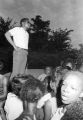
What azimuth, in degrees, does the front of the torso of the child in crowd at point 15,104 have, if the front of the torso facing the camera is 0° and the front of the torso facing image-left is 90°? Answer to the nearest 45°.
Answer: approximately 180°

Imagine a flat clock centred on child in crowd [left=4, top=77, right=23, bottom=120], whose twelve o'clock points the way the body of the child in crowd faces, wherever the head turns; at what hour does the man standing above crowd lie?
The man standing above crowd is roughly at 12 o'clock from the child in crowd.

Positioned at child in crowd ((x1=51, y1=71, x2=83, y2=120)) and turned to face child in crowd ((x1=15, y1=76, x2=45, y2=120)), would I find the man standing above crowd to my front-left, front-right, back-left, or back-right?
front-right

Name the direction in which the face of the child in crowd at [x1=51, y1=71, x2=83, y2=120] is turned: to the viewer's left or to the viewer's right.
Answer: to the viewer's left

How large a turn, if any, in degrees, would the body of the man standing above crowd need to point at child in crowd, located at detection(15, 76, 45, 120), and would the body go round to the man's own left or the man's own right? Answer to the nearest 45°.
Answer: approximately 45° to the man's own right

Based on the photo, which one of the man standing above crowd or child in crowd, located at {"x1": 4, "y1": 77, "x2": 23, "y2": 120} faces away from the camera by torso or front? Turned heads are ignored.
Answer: the child in crowd

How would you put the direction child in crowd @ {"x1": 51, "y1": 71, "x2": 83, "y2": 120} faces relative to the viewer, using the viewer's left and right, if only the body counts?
facing the viewer and to the left of the viewer

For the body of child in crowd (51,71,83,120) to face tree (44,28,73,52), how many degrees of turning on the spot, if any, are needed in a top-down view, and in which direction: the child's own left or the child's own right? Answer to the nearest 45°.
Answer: approximately 135° to the child's own right

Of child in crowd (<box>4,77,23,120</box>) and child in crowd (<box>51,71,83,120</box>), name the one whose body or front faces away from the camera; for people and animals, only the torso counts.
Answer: child in crowd (<box>4,77,23,120</box>)

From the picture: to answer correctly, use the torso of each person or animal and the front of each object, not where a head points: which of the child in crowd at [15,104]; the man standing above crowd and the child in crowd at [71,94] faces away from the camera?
the child in crowd at [15,104]

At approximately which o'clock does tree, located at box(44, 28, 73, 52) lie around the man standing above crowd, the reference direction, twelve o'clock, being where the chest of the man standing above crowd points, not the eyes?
The tree is roughly at 8 o'clock from the man standing above crowd.

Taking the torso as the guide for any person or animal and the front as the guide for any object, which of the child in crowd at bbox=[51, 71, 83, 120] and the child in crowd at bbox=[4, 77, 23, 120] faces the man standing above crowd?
the child in crowd at bbox=[4, 77, 23, 120]
